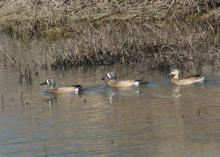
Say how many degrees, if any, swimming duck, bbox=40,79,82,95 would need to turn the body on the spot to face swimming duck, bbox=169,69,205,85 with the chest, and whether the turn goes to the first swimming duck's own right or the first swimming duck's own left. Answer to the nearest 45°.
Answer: approximately 180°

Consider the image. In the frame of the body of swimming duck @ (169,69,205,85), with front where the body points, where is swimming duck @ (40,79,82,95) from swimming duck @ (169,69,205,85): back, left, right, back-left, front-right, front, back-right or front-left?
front

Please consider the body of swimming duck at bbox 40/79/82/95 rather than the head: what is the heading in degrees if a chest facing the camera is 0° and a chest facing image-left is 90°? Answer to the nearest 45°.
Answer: approximately 90°

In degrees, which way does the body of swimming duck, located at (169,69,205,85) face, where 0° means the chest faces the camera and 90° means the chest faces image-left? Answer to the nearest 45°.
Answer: approximately 90°

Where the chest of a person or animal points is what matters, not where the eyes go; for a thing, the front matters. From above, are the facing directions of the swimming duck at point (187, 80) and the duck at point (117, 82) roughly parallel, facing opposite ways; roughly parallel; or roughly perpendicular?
roughly parallel

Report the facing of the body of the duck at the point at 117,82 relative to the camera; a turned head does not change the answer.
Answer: to the viewer's left

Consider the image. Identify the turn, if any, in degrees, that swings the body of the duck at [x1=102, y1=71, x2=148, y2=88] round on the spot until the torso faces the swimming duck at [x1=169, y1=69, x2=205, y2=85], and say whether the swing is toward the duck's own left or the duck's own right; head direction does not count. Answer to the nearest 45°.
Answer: approximately 180°

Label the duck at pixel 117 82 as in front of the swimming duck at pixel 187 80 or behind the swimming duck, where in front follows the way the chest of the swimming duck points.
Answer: in front

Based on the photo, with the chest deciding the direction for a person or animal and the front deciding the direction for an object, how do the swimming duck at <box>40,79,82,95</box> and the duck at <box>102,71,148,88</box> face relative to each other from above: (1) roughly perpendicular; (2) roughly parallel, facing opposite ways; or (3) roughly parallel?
roughly parallel

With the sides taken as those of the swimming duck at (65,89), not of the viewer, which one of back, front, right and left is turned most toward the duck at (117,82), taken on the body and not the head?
back
